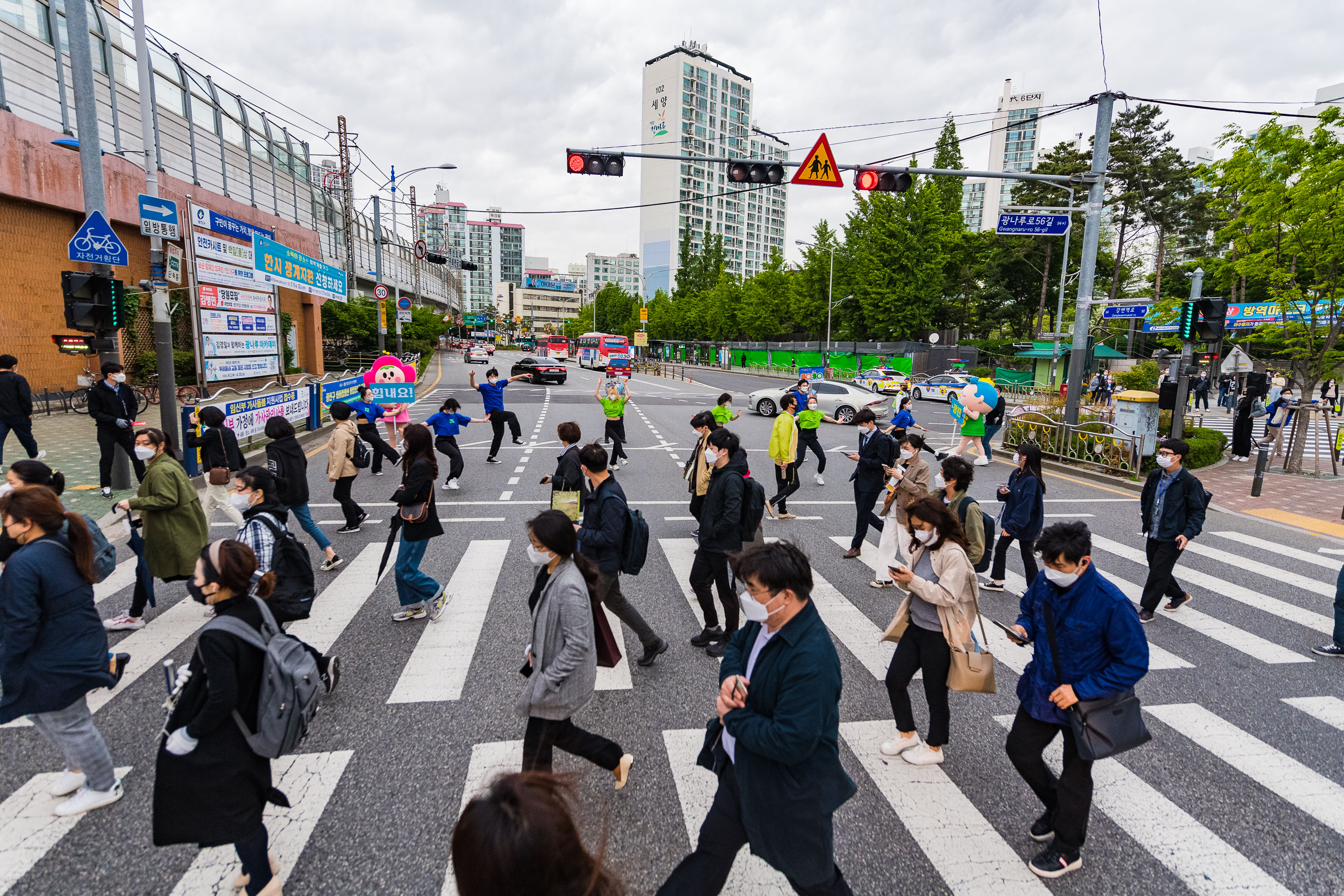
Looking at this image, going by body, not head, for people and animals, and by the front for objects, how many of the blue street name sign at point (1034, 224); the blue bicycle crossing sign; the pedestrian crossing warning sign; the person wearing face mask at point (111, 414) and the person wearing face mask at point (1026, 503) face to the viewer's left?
1

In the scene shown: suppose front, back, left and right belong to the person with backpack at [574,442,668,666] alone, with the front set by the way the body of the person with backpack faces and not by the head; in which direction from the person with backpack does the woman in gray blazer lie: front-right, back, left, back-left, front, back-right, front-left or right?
left

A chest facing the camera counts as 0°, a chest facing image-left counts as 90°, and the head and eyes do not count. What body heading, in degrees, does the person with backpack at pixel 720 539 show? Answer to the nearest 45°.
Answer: approximately 90°

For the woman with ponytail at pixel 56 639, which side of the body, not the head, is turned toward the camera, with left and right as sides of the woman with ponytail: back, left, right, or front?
left

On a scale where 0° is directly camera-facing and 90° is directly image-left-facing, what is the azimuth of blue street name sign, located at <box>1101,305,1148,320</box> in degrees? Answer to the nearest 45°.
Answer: approximately 0°

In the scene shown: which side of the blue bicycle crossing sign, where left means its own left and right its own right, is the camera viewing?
front

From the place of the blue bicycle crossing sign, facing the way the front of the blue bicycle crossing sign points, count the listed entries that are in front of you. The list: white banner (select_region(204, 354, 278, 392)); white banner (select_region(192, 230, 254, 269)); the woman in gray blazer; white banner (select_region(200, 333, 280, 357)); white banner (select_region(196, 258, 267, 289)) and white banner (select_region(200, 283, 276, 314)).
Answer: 1

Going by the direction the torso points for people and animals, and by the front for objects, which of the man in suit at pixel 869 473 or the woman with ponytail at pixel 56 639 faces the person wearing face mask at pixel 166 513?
the man in suit

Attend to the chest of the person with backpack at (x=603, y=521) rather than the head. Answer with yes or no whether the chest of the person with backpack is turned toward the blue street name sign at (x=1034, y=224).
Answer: no

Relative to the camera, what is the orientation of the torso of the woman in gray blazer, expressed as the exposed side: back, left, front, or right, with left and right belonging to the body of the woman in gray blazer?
left

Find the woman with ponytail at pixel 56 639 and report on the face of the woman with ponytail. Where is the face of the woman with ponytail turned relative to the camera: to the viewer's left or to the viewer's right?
to the viewer's left

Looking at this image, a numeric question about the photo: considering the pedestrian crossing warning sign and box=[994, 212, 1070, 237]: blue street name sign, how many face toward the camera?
2

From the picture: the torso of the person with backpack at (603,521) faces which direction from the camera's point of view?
to the viewer's left

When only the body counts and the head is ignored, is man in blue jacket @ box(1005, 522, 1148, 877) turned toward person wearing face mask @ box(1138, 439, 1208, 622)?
no

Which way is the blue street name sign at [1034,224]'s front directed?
toward the camera
